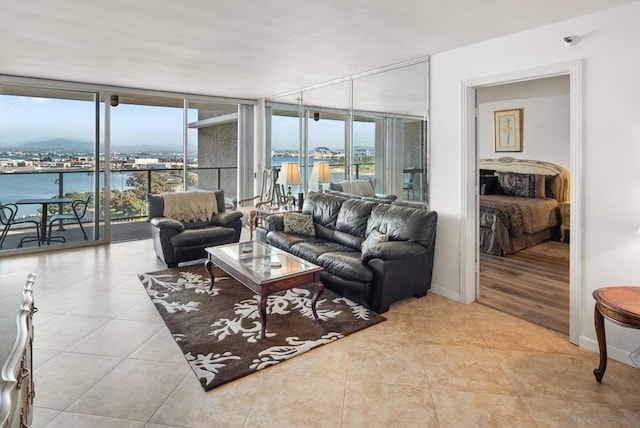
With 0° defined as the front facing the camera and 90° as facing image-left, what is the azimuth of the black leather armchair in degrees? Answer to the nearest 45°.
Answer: approximately 315°

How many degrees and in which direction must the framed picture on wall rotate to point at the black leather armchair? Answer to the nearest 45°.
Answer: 0° — it already faces it

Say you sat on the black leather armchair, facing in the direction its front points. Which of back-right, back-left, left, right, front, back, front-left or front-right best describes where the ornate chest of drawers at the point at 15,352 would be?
front-right

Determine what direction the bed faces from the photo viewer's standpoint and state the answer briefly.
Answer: facing the viewer and to the left of the viewer

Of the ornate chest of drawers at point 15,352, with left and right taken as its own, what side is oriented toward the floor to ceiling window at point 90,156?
left

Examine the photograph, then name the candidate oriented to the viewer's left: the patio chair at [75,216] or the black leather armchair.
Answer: the patio chair

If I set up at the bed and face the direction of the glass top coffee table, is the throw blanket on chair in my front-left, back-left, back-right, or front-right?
front-right

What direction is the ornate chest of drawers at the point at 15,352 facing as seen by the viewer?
to the viewer's right

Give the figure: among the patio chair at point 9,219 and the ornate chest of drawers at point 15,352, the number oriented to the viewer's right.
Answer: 2
